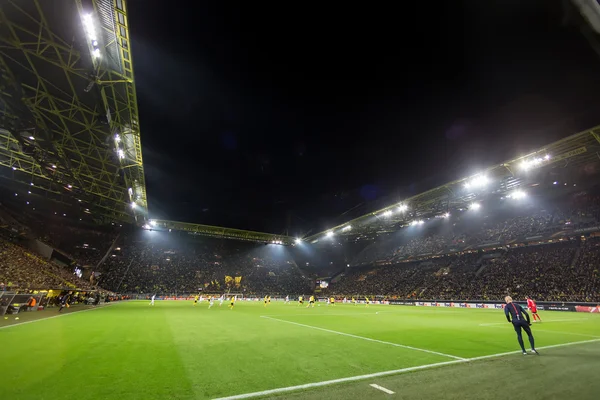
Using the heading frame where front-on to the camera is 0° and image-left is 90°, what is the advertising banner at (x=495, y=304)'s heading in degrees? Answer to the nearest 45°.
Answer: approximately 45°

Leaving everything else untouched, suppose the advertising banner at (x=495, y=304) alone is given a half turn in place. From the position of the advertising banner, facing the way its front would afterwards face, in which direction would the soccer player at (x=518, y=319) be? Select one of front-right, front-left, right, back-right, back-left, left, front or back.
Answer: back-right
